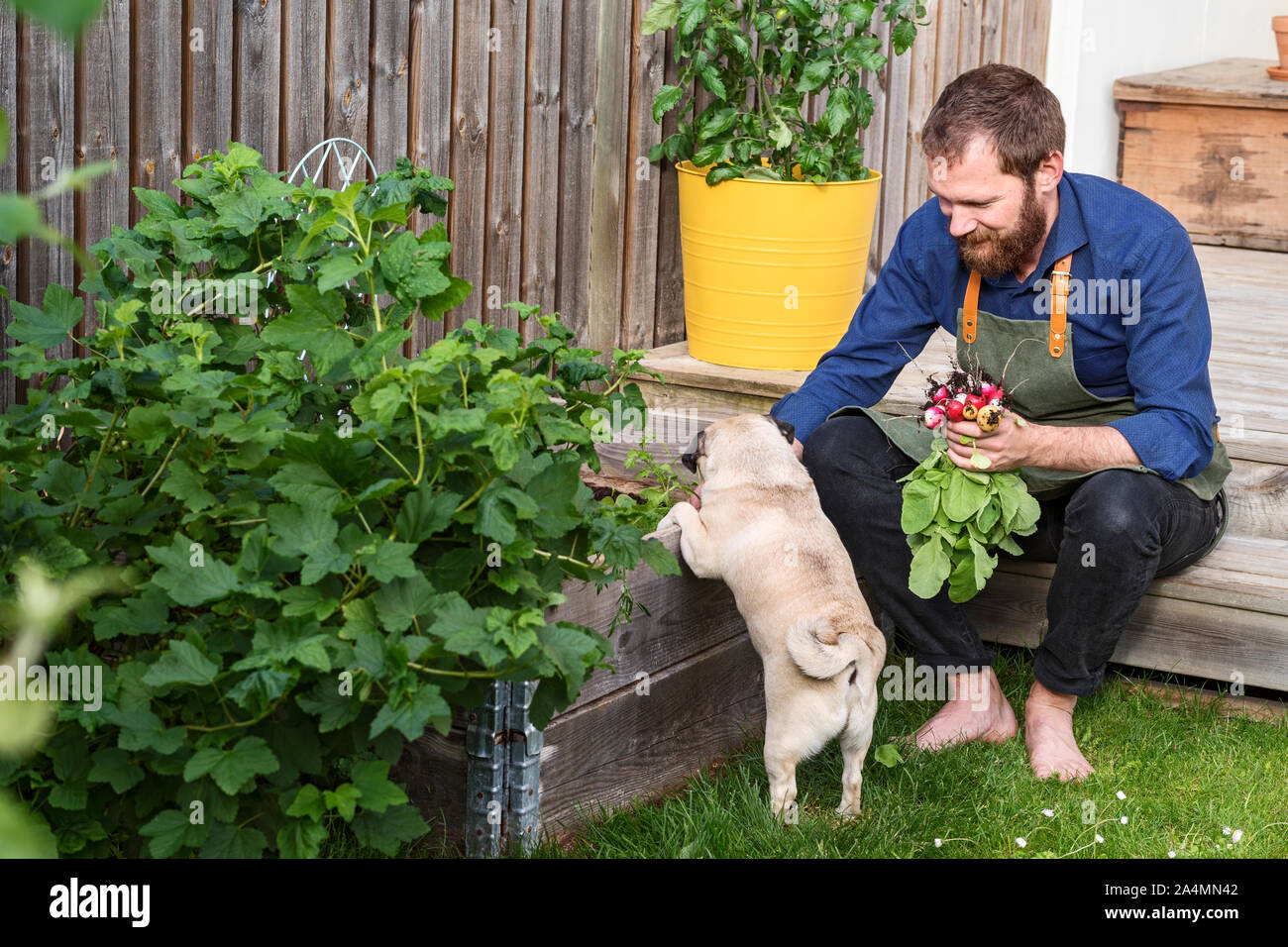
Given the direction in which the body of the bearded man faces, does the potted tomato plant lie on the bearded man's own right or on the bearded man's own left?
on the bearded man's own right

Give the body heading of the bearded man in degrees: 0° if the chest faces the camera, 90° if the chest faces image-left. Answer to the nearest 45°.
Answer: approximately 45°

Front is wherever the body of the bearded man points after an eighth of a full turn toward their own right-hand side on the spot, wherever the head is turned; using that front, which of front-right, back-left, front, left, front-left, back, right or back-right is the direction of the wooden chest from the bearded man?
right

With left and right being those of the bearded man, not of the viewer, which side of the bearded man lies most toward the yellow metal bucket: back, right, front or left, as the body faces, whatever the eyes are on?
right
